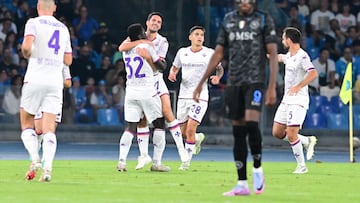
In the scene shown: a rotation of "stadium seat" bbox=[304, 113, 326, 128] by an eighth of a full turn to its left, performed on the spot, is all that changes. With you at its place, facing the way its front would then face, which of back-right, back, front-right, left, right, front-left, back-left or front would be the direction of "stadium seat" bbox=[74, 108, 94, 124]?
back-right

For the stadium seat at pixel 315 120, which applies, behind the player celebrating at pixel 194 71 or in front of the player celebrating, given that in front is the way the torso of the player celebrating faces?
behind

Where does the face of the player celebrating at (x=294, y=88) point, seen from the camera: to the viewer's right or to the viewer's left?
to the viewer's left

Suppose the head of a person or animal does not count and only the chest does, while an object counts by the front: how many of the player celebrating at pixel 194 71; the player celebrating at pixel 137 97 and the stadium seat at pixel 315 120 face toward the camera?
2

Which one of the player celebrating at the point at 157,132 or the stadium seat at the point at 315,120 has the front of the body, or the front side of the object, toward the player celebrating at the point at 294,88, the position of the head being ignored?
the stadium seat

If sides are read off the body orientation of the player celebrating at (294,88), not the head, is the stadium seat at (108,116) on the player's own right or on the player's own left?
on the player's own right

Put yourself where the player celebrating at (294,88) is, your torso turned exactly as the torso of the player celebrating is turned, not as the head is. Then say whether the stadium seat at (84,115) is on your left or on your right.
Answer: on your right

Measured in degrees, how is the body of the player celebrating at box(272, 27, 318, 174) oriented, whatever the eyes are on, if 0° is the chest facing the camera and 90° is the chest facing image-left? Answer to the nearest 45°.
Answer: approximately 45°

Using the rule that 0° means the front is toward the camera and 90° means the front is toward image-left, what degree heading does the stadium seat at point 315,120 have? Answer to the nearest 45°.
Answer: approximately 0°

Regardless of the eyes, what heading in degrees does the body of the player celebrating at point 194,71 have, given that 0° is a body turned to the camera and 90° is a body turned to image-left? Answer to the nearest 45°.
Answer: approximately 0°
